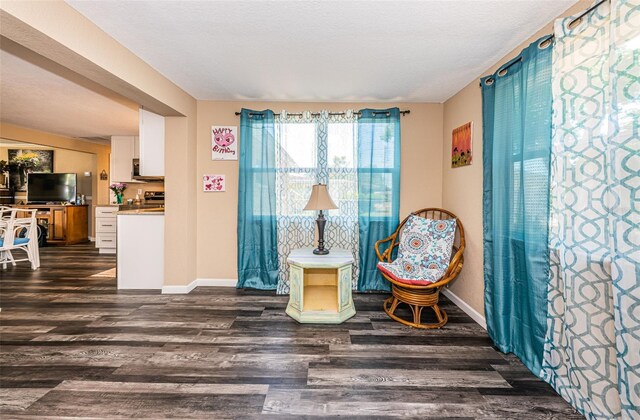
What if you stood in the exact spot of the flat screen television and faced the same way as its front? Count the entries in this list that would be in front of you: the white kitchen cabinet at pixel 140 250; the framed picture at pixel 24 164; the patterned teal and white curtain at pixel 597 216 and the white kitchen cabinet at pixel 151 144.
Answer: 3

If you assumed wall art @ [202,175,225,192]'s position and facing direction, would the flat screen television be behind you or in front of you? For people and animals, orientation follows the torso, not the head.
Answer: behind

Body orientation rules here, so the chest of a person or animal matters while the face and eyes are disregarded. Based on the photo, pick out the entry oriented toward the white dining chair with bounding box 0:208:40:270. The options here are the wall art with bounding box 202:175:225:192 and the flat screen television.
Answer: the flat screen television

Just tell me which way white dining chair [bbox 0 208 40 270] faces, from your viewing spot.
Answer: facing away from the viewer and to the left of the viewer

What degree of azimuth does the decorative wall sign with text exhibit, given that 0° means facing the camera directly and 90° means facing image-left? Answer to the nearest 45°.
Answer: approximately 0°

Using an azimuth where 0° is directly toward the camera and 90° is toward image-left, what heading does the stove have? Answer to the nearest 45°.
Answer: approximately 0°
